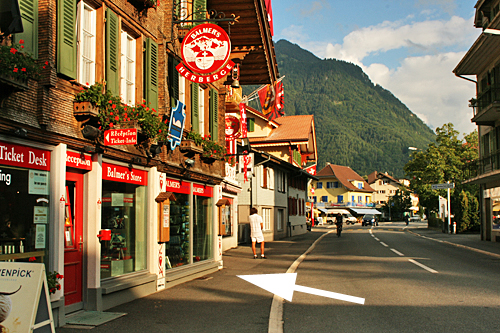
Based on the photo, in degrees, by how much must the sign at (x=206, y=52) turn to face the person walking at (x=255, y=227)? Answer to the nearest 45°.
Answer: approximately 180°

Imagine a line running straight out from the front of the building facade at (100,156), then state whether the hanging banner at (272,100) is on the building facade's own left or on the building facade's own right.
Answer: on the building facade's own left

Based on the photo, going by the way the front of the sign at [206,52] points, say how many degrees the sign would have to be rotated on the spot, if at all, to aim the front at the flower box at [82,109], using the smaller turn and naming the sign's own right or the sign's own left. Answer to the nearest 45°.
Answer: approximately 45° to the sign's own right

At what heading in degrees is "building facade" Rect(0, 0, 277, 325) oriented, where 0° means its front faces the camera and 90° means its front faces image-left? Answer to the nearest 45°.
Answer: approximately 315°

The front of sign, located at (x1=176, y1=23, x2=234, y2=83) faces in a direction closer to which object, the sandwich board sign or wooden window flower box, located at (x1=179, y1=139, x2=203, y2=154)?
the sandwich board sign

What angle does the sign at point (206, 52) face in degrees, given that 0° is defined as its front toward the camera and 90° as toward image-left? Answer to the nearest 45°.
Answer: approximately 0°

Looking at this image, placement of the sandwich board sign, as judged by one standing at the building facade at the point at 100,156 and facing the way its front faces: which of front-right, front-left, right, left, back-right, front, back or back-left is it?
front-right

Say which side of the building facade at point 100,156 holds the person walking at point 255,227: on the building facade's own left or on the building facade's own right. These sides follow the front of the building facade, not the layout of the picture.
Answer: on the building facade's own left
